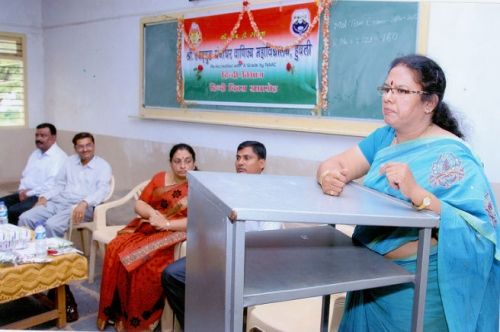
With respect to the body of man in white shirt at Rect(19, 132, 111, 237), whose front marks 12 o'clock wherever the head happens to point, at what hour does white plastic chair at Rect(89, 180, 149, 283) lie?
The white plastic chair is roughly at 10 o'clock from the man in white shirt.

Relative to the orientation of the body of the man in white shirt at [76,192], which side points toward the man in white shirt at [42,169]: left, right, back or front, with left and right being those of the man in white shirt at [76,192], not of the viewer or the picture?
right

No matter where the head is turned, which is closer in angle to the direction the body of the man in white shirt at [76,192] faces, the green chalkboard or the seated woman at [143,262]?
the seated woman

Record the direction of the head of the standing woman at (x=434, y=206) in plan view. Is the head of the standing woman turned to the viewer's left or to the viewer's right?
to the viewer's left

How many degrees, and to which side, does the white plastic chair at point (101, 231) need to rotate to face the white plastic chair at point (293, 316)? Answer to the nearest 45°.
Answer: approximately 90° to its left

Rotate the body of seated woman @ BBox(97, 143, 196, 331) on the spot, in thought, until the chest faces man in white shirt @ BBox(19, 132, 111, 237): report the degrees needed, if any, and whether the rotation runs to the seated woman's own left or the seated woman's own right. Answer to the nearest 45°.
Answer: approximately 135° to the seated woman's own right

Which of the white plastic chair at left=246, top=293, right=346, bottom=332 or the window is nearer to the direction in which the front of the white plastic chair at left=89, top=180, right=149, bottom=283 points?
the white plastic chair
